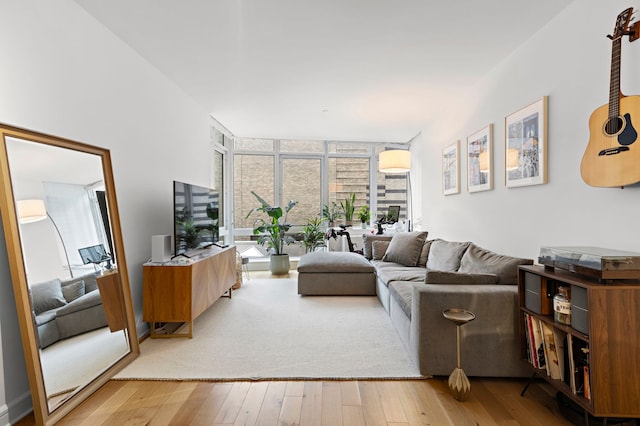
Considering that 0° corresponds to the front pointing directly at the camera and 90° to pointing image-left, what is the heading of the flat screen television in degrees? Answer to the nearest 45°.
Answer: approximately 315°

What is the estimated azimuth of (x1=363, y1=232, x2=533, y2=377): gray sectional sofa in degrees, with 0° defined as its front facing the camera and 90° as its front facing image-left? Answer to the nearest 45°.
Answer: approximately 90°

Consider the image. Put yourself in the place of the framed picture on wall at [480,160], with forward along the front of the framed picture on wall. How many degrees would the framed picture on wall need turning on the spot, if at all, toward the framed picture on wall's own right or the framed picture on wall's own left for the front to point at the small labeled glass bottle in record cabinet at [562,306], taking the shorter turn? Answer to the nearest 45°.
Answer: approximately 45° to the framed picture on wall's own left

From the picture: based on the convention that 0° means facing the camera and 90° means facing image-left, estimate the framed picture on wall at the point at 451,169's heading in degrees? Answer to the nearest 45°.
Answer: approximately 45°

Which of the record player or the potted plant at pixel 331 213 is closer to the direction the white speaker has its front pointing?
the record player

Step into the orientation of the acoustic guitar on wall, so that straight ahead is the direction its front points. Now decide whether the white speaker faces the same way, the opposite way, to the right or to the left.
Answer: the opposite way

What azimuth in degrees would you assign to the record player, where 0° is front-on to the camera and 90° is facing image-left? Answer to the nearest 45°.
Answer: approximately 45°

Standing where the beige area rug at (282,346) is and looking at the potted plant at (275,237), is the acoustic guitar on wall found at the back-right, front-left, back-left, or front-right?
back-right
